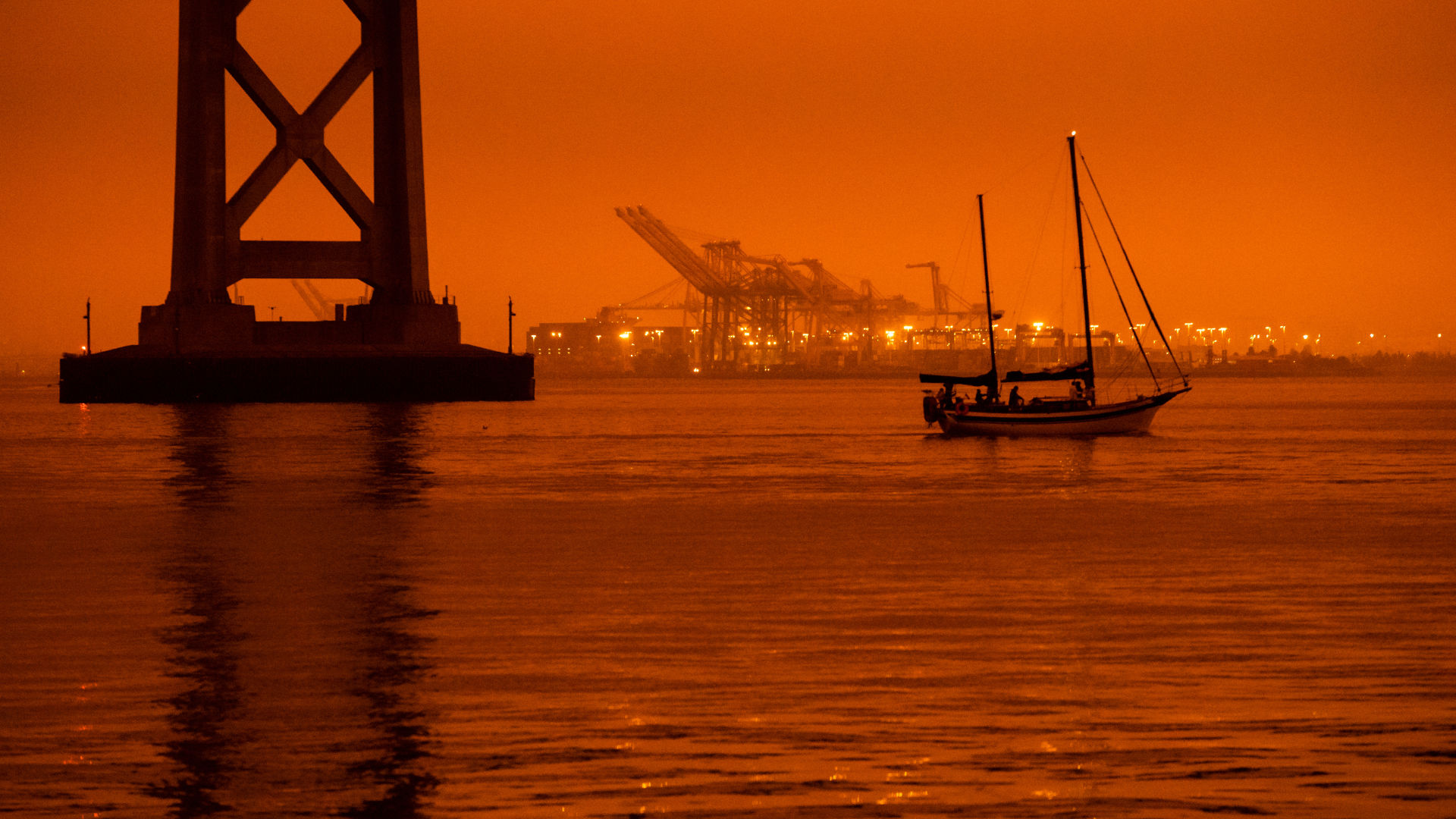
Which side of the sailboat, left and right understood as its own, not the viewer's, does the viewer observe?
right
